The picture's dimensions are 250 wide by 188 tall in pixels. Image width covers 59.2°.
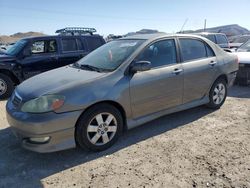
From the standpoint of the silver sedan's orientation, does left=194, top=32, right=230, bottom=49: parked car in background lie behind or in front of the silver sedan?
behind

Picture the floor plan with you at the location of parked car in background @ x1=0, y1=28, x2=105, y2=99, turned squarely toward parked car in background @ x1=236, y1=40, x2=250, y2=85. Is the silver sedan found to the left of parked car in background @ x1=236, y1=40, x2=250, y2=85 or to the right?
right

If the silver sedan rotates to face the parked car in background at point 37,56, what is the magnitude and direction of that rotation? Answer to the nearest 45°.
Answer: approximately 90° to its right

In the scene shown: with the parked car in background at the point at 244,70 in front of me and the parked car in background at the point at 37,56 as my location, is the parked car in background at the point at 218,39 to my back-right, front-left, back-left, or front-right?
front-left

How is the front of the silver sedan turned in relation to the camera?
facing the viewer and to the left of the viewer

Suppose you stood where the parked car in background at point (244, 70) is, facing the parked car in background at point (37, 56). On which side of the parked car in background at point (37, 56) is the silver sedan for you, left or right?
left

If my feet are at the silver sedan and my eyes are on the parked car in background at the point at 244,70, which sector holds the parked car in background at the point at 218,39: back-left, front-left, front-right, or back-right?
front-left

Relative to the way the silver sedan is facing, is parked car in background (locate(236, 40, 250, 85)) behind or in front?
behind

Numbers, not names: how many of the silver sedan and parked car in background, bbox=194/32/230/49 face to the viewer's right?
0

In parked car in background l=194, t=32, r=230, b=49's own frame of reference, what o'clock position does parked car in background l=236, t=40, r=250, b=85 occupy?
parked car in background l=236, t=40, r=250, b=85 is roughly at 9 o'clock from parked car in background l=194, t=32, r=230, b=49.
